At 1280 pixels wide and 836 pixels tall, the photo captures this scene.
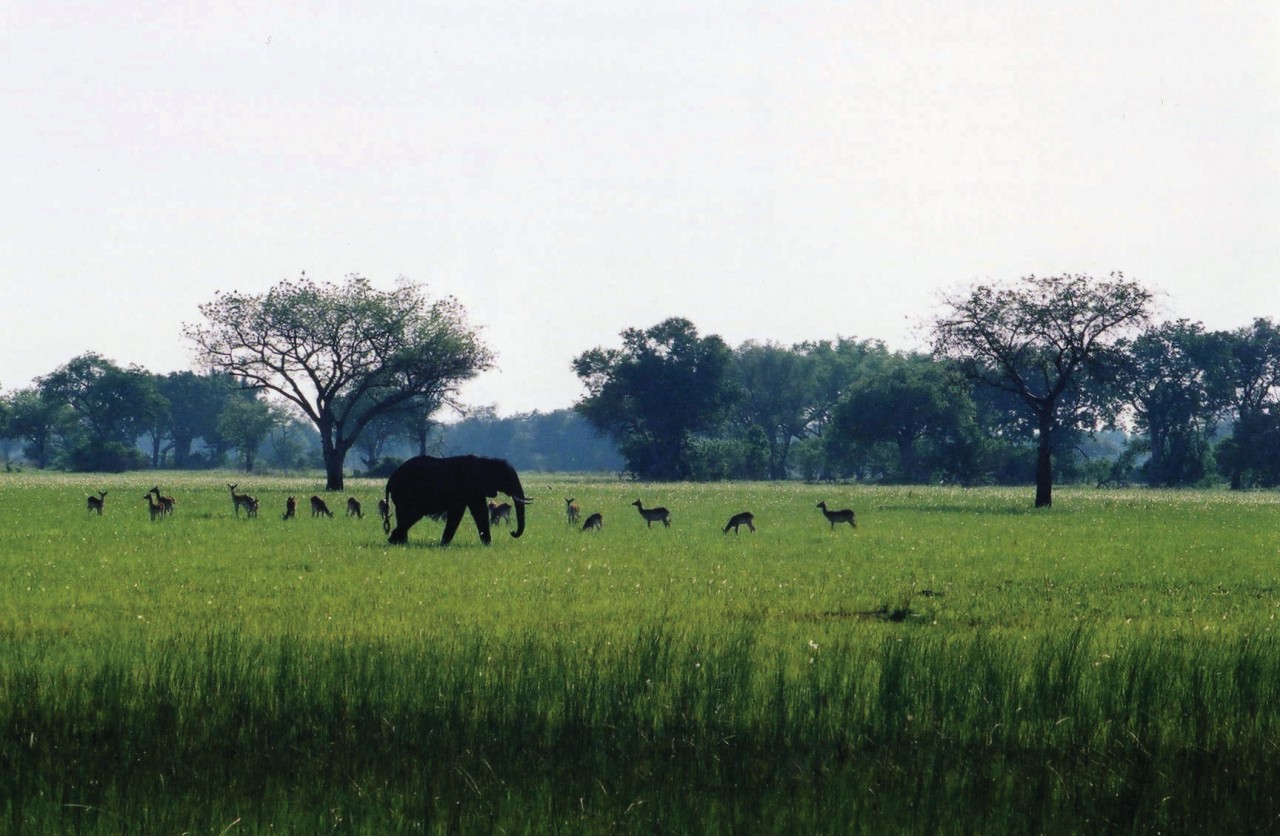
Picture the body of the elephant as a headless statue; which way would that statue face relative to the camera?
to the viewer's right

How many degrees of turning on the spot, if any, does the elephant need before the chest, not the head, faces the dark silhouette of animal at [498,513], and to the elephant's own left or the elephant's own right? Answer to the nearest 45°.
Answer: approximately 90° to the elephant's own left
